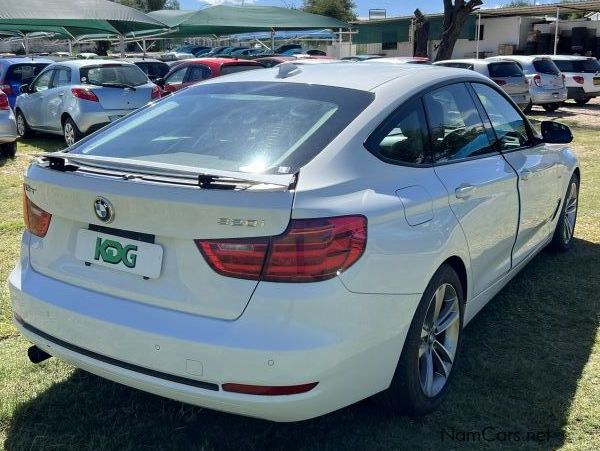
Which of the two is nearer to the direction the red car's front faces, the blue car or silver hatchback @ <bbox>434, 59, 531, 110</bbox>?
the blue car

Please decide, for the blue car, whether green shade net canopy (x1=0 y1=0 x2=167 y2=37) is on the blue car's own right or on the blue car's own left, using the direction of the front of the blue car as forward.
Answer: on the blue car's own right

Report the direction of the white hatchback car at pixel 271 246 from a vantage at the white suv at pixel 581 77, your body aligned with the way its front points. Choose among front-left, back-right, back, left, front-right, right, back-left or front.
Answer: back-left

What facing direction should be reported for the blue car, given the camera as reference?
facing away from the viewer and to the left of the viewer

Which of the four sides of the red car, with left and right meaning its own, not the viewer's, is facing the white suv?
right

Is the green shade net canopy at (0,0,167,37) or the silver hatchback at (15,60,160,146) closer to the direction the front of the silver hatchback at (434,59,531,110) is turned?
the green shade net canopy

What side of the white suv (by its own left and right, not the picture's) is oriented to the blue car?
left

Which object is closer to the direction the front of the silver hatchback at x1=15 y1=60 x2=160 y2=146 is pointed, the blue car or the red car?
the blue car

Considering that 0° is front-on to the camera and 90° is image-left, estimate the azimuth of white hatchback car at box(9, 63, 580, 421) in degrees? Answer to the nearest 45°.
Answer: approximately 225°

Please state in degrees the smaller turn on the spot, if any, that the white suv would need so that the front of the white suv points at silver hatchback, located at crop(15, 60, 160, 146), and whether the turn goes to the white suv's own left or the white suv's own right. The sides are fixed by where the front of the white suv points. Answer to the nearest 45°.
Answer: approximately 90° to the white suv's own left
